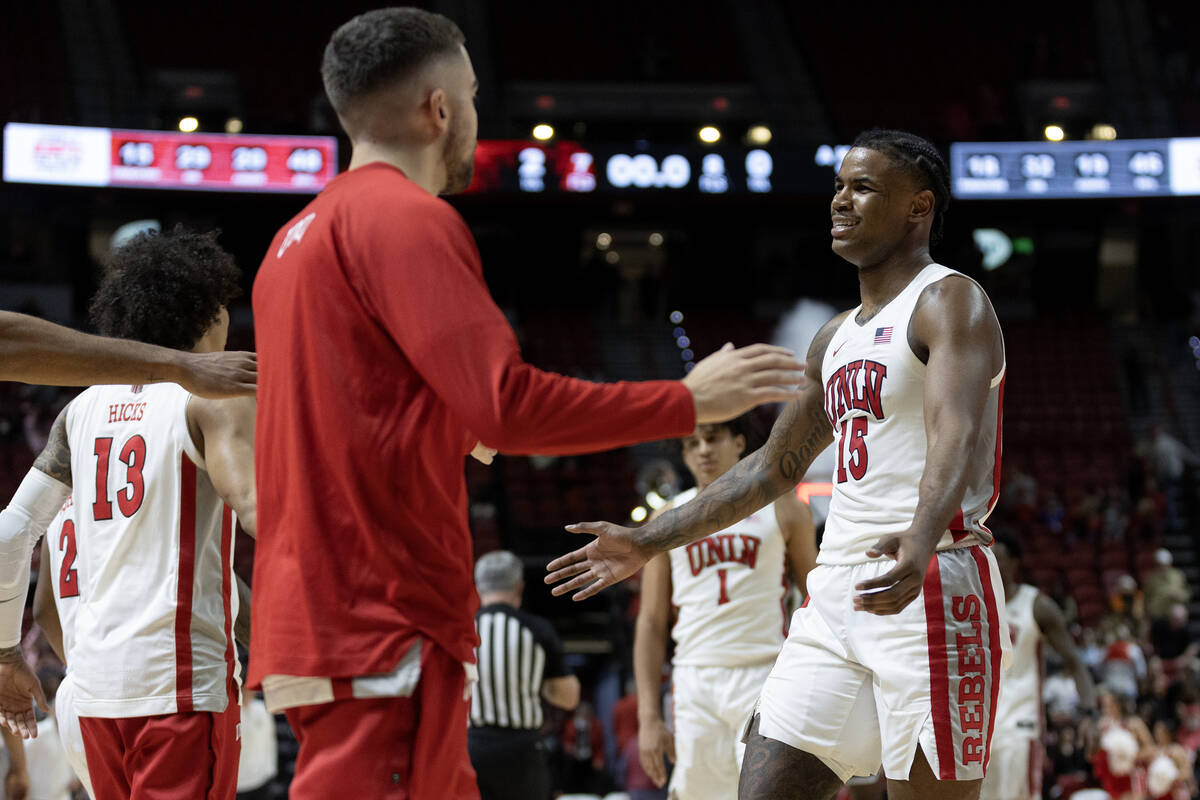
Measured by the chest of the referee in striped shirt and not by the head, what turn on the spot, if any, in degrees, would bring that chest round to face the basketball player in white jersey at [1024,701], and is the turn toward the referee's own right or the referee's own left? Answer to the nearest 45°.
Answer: approximately 90° to the referee's own right

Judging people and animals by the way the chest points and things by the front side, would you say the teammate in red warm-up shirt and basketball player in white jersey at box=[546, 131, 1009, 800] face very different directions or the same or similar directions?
very different directions

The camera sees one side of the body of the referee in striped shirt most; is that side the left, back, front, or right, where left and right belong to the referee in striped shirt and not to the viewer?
back

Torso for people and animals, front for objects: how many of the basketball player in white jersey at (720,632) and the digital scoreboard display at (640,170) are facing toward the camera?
2

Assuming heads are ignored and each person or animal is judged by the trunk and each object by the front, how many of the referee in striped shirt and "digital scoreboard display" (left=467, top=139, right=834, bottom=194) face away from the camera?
1

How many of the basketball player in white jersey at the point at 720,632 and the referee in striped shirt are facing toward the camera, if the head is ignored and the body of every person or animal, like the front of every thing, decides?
1

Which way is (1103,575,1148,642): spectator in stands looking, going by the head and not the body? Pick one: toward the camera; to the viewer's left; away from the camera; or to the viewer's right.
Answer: toward the camera

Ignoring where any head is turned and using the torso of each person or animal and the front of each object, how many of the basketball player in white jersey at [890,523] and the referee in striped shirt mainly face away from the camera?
1

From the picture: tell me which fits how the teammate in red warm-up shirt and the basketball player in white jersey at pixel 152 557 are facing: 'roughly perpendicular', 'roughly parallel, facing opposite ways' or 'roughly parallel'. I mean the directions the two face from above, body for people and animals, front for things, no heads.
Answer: roughly parallel

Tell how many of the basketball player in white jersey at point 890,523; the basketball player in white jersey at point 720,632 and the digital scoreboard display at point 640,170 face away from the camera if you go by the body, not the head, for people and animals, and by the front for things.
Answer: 0

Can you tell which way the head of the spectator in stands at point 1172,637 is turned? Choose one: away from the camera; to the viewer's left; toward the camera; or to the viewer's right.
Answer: toward the camera

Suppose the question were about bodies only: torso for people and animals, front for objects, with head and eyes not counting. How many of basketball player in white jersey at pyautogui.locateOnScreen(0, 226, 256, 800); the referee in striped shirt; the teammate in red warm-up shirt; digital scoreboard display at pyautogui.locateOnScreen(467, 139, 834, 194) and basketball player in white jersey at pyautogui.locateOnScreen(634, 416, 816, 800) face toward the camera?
2

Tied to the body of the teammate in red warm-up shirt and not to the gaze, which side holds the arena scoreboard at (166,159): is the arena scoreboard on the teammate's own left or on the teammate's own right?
on the teammate's own left

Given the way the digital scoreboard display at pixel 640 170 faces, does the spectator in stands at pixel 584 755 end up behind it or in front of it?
in front

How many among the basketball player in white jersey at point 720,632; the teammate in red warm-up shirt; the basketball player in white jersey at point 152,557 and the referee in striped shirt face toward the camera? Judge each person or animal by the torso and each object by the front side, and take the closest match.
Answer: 1

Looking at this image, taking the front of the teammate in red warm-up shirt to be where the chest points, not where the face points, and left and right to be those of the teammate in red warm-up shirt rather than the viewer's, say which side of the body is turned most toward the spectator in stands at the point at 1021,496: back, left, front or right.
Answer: front

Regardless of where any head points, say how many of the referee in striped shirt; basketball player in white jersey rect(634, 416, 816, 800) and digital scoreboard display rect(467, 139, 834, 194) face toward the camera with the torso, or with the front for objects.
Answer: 2

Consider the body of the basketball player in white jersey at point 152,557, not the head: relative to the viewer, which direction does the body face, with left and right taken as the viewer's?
facing away from the viewer and to the right of the viewer
